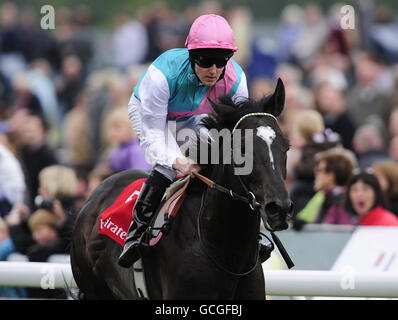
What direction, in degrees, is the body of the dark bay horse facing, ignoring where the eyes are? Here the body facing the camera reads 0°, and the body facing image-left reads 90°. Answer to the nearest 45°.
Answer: approximately 315°

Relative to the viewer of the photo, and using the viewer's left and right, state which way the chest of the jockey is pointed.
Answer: facing the viewer and to the right of the viewer
